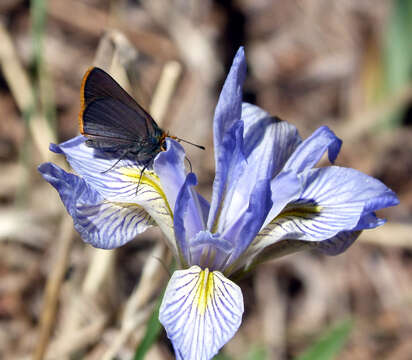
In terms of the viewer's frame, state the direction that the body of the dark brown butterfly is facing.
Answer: to the viewer's right
